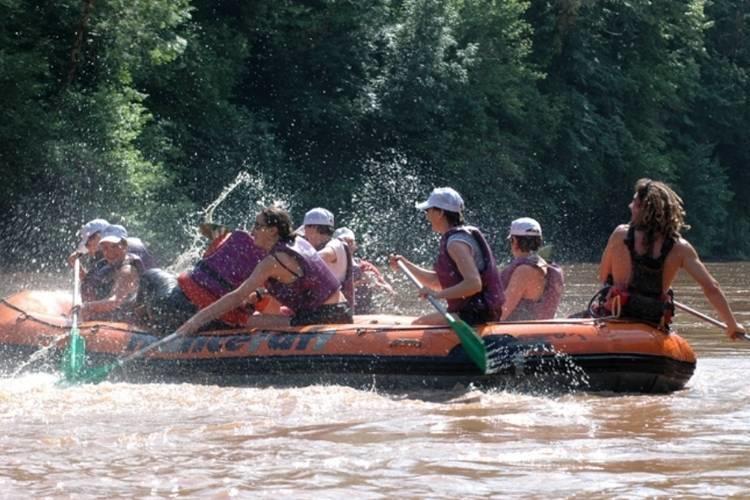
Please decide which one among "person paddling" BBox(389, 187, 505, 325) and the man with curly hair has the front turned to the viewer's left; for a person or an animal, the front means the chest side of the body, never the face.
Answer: the person paddling

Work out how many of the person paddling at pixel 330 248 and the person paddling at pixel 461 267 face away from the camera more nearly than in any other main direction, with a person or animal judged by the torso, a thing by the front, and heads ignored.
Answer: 0

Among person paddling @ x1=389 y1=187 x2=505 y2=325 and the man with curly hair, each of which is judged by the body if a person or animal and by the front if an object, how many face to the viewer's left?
1

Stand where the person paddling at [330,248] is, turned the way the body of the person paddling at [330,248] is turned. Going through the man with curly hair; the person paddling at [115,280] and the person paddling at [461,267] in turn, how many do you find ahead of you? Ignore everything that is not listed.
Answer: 1

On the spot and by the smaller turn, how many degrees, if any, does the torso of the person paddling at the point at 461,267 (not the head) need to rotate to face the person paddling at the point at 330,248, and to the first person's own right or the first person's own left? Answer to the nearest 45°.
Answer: approximately 45° to the first person's own right

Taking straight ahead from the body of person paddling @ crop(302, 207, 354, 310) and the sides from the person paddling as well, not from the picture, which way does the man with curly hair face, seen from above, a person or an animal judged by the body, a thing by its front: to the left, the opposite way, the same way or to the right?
to the right

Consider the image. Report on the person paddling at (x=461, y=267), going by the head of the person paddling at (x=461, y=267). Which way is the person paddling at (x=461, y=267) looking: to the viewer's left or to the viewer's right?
to the viewer's left

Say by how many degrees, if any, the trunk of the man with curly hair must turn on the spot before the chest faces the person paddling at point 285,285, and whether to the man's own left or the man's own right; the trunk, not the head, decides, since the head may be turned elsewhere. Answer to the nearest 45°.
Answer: approximately 90° to the man's own left

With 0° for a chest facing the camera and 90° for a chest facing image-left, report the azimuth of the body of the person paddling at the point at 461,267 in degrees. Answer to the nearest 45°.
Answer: approximately 90°

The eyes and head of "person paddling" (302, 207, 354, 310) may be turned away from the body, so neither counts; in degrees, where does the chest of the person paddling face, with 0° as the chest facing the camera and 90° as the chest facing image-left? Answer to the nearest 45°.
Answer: approximately 90°

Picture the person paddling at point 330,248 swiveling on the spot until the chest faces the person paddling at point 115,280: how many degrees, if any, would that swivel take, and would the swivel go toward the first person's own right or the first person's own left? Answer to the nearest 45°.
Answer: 0° — they already face them

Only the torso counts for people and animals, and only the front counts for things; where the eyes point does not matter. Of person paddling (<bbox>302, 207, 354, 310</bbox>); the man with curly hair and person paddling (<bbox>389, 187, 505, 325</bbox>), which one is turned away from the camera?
the man with curly hair

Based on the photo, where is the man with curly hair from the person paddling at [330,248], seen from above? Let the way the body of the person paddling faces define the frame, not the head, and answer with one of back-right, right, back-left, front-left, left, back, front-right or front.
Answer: back-left

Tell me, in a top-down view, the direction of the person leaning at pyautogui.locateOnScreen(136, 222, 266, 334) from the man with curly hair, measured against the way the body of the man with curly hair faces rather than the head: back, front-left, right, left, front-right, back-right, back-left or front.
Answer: left

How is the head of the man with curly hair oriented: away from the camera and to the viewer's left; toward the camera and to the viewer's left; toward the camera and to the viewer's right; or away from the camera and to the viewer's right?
away from the camera and to the viewer's left
